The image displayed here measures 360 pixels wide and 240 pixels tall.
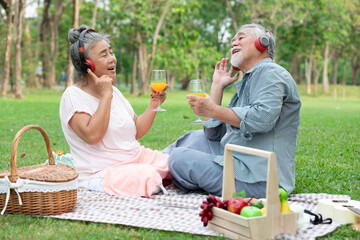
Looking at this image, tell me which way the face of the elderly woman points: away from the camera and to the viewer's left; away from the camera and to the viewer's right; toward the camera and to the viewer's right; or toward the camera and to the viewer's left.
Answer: toward the camera and to the viewer's right

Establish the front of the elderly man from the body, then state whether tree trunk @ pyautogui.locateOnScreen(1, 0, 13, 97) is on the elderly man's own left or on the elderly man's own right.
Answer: on the elderly man's own right

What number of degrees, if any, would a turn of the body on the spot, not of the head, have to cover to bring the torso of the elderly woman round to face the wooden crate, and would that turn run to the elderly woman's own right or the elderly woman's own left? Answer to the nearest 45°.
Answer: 0° — they already face it

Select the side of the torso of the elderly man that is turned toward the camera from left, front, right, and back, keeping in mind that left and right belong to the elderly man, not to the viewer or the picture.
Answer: left

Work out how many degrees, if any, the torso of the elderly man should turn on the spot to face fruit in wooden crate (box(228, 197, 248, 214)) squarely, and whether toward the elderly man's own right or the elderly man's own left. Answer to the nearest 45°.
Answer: approximately 90° to the elderly man's own left

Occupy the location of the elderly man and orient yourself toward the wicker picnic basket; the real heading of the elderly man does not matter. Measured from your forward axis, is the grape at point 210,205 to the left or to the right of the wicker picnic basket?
left

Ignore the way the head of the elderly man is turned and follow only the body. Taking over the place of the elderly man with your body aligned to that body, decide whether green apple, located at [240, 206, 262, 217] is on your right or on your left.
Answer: on your left

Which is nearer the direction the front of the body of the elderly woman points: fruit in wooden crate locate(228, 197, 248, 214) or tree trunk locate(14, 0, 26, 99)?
the fruit in wooden crate
